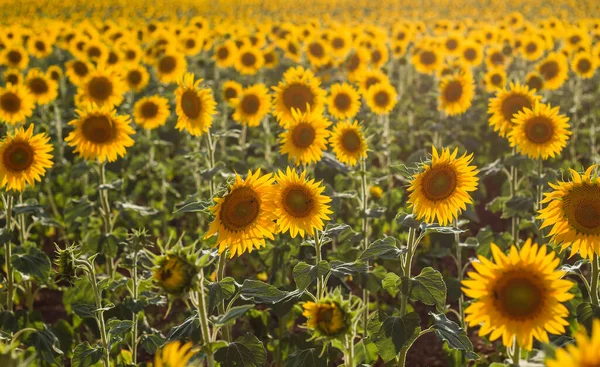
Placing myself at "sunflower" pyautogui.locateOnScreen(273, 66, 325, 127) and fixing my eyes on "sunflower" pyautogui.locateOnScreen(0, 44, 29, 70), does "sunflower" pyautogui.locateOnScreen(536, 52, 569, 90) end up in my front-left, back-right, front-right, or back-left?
back-right

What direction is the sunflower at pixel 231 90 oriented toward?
toward the camera

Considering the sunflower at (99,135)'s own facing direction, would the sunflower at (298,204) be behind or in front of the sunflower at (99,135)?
in front

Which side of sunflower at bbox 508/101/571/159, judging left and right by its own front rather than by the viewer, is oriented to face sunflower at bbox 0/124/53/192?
right

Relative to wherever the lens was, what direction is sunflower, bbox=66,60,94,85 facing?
facing the viewer

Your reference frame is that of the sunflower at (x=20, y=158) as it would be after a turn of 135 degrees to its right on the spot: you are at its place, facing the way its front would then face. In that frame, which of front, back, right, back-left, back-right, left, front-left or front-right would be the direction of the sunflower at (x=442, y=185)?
back

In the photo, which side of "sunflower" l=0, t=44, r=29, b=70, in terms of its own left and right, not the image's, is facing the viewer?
front

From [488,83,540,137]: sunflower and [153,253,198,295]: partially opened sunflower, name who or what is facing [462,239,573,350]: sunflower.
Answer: [488,83,540,137]: sunflower

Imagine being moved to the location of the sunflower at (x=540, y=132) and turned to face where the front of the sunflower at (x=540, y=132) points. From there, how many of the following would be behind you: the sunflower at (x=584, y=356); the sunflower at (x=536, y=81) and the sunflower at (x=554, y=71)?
2

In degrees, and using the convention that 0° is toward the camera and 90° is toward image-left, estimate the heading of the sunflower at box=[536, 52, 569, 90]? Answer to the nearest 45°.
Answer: approximately 0°

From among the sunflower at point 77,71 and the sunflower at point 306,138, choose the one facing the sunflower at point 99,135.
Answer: the sunflower at point 77,71

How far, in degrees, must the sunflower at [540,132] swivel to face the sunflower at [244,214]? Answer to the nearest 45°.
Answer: approximately 45° to its right

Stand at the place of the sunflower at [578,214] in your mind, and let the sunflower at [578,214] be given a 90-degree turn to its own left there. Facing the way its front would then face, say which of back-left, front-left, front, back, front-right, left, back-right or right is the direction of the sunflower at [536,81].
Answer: left

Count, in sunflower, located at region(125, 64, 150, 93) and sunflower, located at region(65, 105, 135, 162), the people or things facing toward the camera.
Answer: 2

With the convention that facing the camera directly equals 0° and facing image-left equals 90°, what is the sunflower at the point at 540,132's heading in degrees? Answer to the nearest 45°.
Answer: approximately 0°
